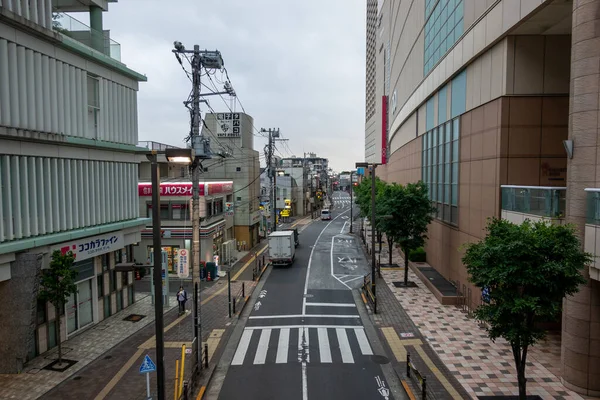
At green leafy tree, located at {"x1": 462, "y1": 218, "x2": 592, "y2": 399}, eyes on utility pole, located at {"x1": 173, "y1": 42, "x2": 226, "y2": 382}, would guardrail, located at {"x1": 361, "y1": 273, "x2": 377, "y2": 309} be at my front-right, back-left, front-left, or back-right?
front-right

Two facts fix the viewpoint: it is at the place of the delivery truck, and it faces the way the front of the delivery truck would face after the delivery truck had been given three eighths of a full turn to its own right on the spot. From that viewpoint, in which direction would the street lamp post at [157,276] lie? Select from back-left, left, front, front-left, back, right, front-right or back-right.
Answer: front-right

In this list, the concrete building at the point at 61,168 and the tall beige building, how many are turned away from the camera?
0

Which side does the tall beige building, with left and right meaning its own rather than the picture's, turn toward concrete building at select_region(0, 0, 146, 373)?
front

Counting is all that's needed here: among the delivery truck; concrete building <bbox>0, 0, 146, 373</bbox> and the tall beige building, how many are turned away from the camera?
1

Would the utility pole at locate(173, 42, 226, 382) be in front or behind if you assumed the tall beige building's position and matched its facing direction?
in front

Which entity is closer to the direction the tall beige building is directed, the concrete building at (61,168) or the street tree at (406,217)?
the concrete building

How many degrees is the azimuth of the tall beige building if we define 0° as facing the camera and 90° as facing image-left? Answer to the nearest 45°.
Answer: approximately 45°

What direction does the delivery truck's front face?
away from the camera

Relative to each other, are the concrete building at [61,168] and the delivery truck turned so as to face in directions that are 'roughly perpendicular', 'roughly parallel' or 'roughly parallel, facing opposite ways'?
roughly perpendicular

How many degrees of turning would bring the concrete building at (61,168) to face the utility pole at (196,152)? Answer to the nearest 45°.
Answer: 0° — it already faces it

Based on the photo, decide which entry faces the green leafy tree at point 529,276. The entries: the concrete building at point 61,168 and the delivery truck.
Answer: the concrete building

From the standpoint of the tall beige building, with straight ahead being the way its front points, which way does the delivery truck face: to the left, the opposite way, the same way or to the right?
to the right

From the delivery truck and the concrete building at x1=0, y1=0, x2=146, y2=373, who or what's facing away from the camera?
the delivery truck

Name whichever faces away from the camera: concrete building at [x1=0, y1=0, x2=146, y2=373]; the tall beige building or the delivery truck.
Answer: the delivery truck
